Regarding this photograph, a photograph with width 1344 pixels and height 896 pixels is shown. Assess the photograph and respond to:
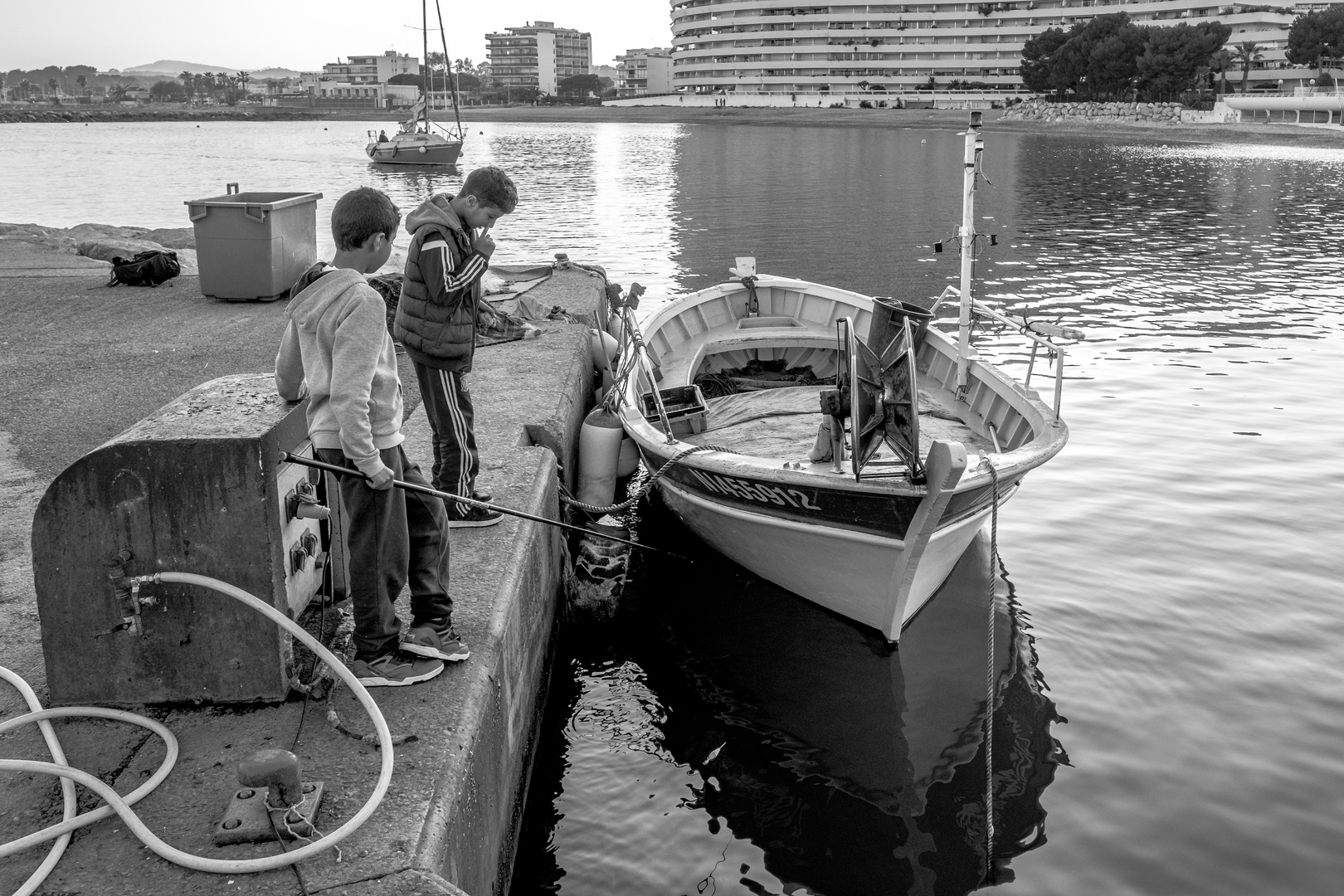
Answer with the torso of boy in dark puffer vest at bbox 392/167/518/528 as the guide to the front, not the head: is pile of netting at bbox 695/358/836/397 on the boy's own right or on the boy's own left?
on the boy's own left

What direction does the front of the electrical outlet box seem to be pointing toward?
to the viewer's right

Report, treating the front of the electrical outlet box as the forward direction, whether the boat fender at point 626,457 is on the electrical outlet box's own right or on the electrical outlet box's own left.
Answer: on the electrical outlet box's own left

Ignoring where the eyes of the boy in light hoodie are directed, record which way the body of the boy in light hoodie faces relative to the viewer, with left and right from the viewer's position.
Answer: facing away from the viewer and to the right of the viewer

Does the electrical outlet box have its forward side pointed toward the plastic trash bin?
no

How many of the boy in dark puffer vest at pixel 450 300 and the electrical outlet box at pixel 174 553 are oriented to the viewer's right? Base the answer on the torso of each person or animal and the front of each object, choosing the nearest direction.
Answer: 2

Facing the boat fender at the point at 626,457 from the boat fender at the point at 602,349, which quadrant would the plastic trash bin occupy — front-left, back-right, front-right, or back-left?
back-right

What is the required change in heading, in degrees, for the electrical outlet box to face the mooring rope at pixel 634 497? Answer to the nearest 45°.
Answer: approximately 45° to its left

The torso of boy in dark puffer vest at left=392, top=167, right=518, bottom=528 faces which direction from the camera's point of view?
to the viewer's right

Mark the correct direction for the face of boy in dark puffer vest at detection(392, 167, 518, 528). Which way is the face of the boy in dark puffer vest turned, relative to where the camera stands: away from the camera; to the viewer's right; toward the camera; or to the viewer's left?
to the viewer's right

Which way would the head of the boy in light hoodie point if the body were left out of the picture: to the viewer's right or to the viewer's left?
to the viewer's right

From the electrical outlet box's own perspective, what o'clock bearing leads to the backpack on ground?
The backpack on ground is roughly at 9 o'clock from the electrical outlet box.
